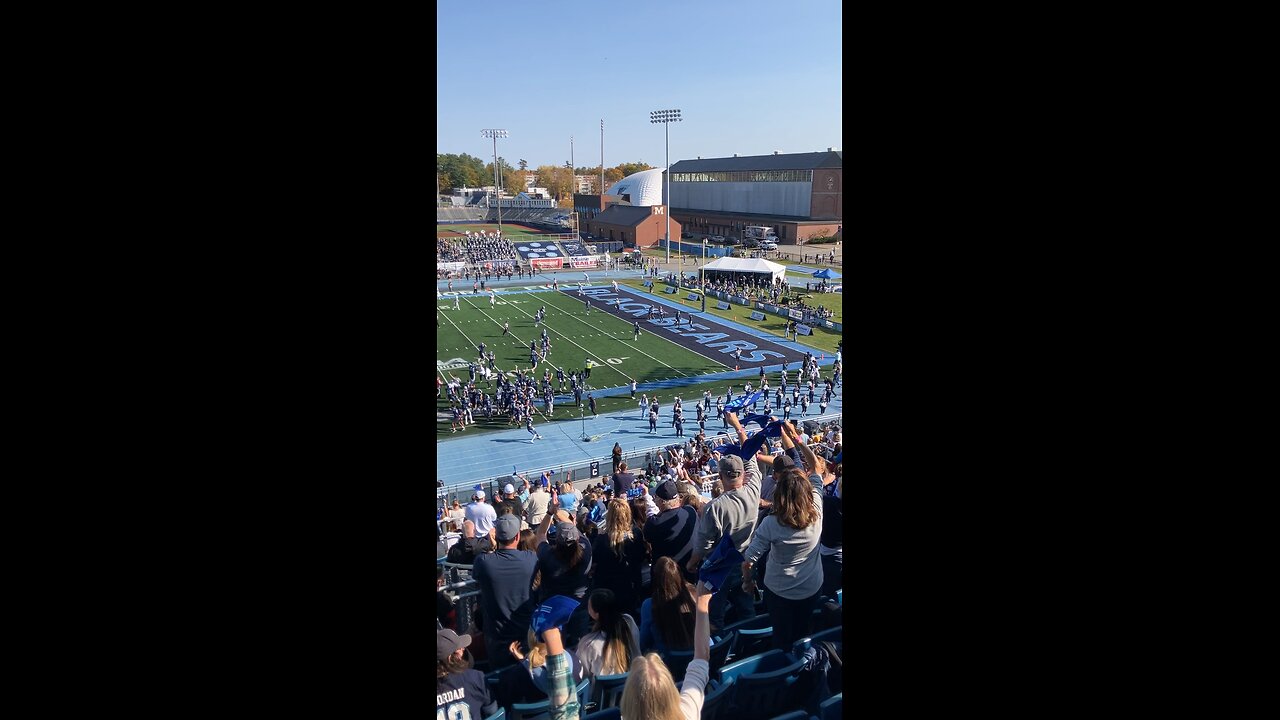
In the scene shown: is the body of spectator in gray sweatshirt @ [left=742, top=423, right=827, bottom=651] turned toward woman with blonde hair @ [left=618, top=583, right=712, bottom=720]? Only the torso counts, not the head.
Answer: no

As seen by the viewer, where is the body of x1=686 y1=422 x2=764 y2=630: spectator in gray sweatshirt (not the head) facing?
away from the camera

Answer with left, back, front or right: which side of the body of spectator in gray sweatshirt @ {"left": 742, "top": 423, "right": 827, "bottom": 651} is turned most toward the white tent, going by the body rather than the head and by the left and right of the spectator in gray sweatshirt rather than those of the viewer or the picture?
front

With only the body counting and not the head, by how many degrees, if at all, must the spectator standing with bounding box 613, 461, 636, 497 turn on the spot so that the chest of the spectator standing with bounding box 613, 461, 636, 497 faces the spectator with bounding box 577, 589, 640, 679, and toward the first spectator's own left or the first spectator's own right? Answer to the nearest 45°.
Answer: approximately 180°

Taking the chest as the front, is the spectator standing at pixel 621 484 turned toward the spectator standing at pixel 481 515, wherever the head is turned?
no

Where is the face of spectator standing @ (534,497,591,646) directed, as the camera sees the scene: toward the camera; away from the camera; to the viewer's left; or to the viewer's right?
away from the camera

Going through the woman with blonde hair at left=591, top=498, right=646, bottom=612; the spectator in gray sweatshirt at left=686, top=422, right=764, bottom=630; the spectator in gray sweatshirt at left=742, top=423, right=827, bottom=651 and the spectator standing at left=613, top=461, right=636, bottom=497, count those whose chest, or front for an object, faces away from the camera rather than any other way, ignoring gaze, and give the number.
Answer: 4

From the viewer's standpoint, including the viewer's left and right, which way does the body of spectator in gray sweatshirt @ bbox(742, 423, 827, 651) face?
facing away from the viewer

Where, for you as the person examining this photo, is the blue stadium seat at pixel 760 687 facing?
facing away from the viewer and to the left of the viewer

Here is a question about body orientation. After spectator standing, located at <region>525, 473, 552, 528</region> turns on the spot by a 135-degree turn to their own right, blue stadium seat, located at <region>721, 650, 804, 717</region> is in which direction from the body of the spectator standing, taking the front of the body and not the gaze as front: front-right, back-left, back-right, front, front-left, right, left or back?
front-right

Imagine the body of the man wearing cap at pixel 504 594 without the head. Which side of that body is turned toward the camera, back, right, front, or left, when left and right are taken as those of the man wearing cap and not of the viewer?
back
